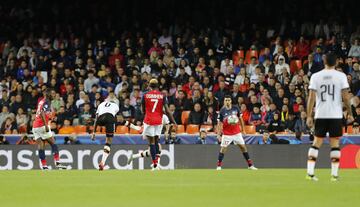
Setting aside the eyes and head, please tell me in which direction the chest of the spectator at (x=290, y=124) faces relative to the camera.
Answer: toward the camera

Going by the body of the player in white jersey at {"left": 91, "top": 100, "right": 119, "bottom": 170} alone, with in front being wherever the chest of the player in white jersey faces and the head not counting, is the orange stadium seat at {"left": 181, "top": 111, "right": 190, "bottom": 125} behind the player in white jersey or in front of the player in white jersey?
in front

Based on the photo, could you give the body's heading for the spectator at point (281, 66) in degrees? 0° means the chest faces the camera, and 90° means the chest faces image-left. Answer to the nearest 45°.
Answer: approximately 0°

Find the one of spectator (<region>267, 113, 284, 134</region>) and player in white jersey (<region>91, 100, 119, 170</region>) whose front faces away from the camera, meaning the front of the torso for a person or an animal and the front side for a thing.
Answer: the player in white jersey

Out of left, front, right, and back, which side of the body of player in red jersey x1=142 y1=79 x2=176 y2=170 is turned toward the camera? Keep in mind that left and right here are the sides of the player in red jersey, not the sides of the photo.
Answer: back

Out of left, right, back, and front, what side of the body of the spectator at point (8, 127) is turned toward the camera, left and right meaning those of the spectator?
front

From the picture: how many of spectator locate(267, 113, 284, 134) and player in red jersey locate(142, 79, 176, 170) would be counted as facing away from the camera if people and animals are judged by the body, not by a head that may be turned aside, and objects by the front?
1

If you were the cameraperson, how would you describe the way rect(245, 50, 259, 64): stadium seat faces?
facing the viewer

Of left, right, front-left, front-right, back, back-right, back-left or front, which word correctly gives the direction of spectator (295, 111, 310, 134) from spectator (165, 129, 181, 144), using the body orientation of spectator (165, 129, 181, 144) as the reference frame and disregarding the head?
left

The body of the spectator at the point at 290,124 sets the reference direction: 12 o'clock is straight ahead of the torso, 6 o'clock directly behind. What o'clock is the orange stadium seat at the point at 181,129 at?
The orange stadium seat is roughly at 3 o'clock from the spectator.

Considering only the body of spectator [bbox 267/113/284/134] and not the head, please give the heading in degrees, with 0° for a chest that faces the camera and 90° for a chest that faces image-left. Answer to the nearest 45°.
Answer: approximately 0°

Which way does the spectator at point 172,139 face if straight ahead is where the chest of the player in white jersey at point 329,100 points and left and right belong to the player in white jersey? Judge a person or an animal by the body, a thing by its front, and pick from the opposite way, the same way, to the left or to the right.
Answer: the opposite way
